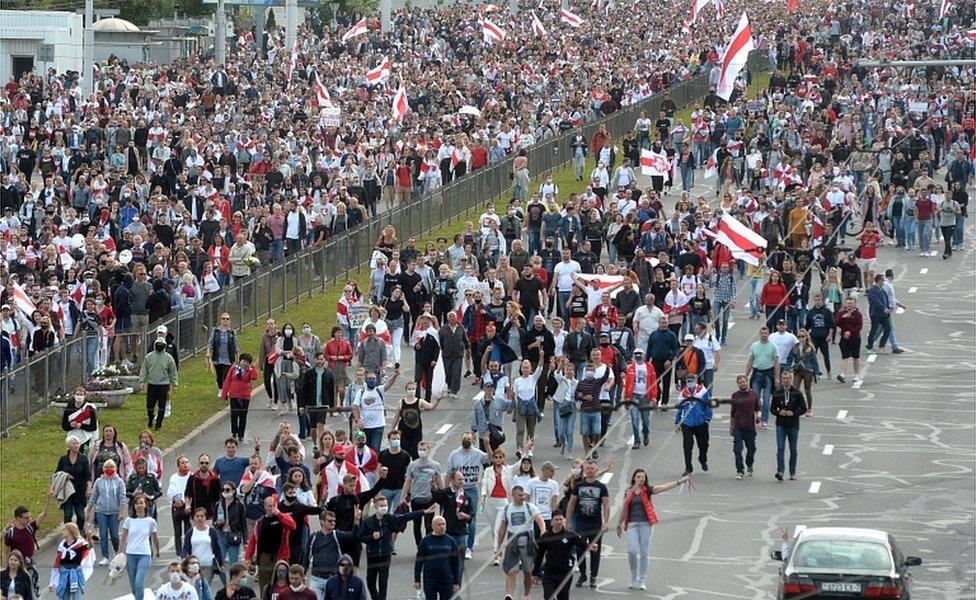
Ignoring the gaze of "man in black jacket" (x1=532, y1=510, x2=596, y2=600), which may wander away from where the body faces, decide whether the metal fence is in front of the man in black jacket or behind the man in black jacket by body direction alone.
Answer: behind

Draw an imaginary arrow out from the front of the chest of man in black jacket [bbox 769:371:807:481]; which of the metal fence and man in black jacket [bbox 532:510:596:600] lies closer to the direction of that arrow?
the man in black jacket

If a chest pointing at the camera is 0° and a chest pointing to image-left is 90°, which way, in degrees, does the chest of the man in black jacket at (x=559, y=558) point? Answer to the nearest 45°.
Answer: approximately 0°

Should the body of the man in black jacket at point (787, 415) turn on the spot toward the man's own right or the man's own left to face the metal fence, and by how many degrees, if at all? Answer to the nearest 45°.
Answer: approximately 135° to the man's own right

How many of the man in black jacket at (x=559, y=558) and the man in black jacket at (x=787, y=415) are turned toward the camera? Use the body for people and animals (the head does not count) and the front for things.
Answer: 2

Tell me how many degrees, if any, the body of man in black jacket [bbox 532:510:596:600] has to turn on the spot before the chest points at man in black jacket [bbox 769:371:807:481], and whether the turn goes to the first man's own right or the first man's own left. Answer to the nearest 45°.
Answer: approximately 135° to the first man's own left
